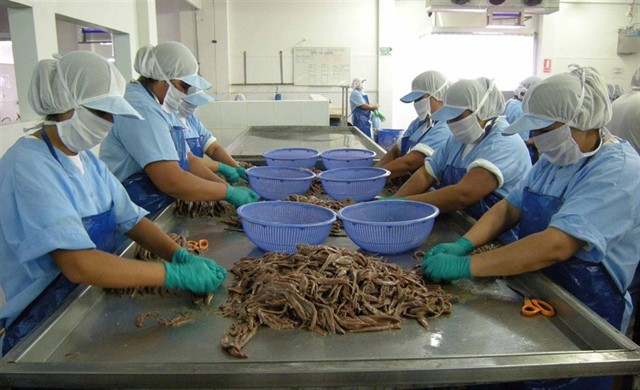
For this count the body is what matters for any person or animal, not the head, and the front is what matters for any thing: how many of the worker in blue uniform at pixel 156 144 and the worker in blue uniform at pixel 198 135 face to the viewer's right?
2

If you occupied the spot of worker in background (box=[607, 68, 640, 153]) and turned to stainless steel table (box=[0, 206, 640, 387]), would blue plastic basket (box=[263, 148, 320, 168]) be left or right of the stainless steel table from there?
right

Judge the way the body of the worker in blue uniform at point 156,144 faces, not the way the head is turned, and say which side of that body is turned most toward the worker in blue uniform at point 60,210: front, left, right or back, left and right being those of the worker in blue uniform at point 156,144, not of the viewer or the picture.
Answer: right

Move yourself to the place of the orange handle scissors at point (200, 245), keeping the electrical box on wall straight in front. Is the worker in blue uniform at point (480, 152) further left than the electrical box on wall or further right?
right

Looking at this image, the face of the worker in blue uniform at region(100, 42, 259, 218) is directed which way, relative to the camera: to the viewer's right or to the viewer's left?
to the viewer's right

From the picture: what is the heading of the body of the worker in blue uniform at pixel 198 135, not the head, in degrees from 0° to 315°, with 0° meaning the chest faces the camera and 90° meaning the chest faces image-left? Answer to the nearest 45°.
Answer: approximately 270°

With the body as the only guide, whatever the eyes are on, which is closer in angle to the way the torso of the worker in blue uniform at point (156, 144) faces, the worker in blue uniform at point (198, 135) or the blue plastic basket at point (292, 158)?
the blue plastic basket

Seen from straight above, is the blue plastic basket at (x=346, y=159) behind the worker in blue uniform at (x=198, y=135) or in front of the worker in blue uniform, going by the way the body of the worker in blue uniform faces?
in front

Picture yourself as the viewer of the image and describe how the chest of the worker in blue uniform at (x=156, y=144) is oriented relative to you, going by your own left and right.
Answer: facing to the right of the viewer

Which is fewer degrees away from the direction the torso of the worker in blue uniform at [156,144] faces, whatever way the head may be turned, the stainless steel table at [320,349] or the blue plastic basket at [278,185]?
the blue plastic basket

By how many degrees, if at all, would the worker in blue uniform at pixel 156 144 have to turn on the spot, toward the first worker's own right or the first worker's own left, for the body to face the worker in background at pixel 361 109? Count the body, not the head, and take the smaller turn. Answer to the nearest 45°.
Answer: approximately 45° to the first worker's own left

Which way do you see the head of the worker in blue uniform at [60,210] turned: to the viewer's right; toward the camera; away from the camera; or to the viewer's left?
to the viewer's right

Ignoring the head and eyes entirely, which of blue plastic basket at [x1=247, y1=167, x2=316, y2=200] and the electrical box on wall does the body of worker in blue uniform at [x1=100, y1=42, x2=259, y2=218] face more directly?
the blue plastic basket

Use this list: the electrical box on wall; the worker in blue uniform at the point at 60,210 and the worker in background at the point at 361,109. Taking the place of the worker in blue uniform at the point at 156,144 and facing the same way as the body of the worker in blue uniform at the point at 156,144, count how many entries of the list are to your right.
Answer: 1

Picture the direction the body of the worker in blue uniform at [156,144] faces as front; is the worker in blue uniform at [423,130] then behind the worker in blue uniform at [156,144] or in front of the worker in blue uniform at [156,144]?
in front
